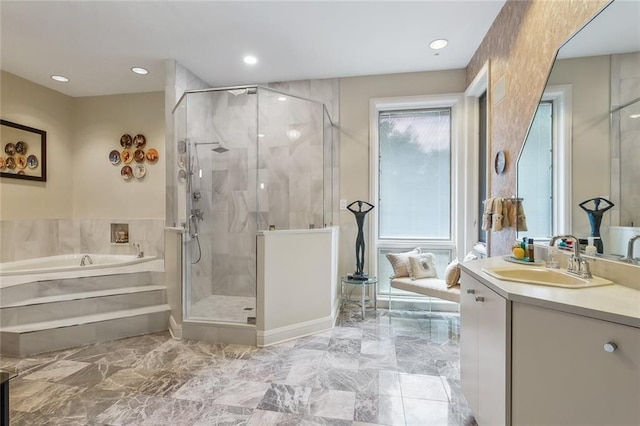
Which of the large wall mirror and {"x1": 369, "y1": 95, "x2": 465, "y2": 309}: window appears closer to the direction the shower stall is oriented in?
the large wall mirror

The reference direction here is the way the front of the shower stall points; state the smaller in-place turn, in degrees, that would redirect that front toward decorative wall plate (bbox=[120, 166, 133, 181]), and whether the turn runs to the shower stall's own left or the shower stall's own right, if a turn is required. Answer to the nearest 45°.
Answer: approximately 135° to the shower stall's own right

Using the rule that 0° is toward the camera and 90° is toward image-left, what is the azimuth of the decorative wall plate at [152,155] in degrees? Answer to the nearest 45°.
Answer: approximately 0°

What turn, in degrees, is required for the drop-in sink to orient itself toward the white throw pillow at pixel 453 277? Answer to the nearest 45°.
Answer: approximately 90° to its right

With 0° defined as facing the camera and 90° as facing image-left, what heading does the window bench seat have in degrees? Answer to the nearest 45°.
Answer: approximately 45°

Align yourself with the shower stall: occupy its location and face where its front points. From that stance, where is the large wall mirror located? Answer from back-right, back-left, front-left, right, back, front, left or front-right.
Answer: front-left

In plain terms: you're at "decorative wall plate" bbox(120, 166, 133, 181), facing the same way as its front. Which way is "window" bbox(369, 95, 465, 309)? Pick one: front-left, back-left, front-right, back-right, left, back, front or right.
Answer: front-left
